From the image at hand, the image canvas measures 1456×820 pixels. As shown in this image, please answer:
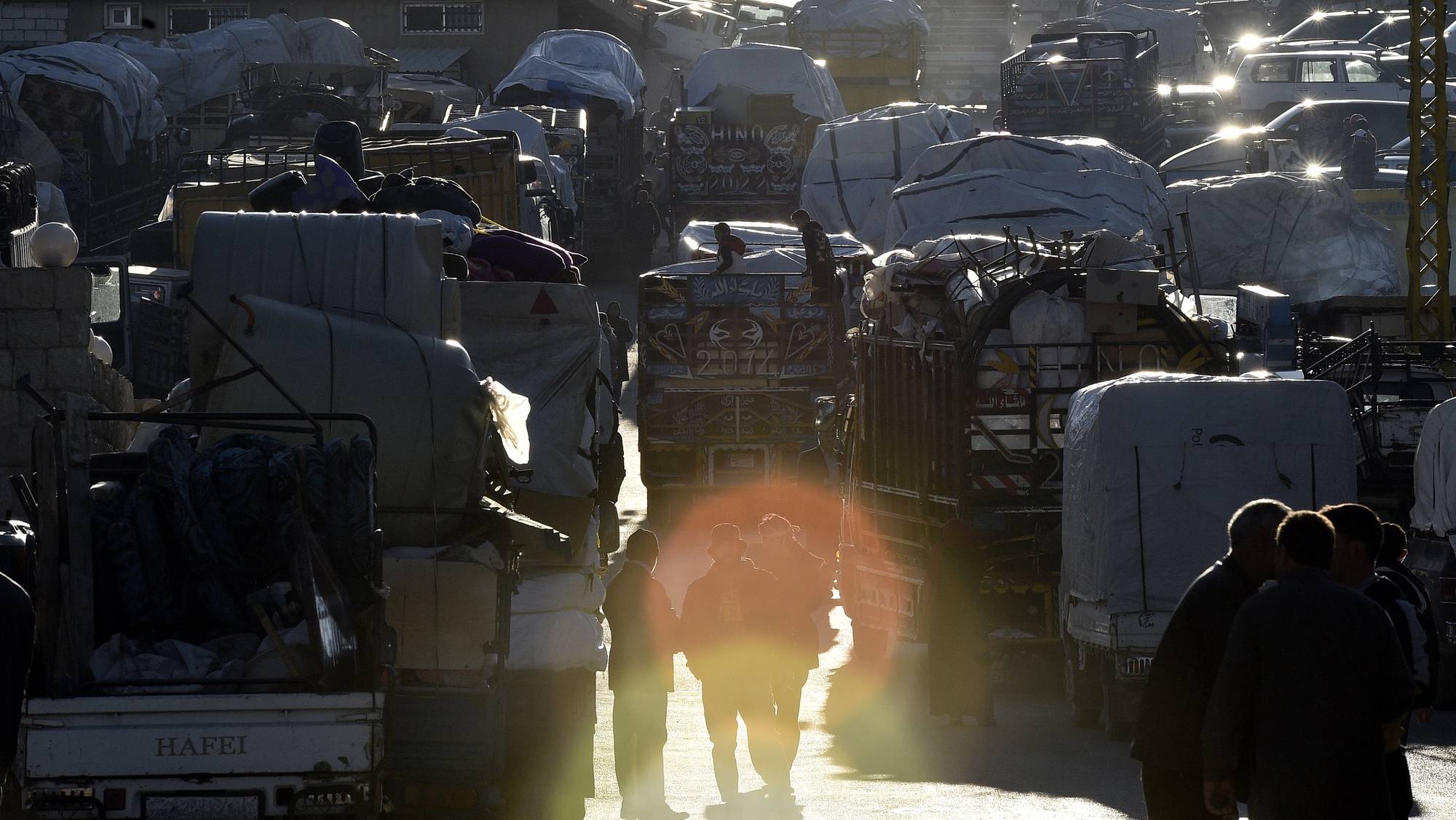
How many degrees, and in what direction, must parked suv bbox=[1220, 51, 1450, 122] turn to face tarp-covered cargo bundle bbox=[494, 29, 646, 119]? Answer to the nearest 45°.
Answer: approximately 135° to its right

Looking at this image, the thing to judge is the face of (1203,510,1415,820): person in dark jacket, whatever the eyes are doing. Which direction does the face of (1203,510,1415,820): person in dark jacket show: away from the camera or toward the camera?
away from the camera

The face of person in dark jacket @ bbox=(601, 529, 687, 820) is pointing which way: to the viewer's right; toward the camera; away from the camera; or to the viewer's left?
away from the camera

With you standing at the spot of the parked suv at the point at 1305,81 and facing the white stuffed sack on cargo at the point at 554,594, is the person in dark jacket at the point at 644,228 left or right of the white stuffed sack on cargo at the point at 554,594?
right
